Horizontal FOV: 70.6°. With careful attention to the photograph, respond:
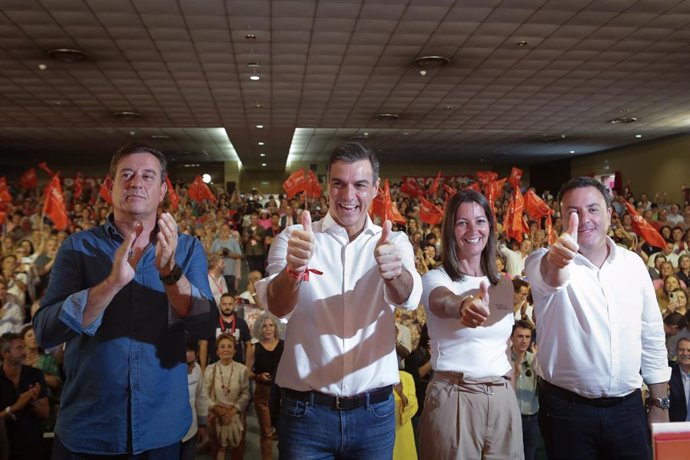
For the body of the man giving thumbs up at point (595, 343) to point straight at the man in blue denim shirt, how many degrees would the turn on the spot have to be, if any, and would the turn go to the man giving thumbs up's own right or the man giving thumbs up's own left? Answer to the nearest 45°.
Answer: approximately 45° to the man giving thumbs up's own right

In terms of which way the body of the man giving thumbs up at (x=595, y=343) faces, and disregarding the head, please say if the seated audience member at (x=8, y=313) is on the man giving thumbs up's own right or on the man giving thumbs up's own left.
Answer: on the man giving thumbs up's own right

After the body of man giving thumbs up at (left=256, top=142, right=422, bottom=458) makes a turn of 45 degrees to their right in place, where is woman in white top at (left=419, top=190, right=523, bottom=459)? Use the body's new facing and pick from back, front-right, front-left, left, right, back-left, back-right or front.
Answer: back

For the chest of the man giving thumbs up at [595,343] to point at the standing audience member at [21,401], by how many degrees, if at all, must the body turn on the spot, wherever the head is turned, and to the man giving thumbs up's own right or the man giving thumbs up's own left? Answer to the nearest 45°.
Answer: approximately 90° to the man giving thumbs up's own right

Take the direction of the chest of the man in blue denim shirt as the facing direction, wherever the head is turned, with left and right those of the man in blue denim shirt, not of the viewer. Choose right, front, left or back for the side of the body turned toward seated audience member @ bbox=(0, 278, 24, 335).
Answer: back

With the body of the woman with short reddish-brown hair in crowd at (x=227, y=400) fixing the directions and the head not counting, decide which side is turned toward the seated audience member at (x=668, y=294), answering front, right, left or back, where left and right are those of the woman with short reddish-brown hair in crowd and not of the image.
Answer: left
